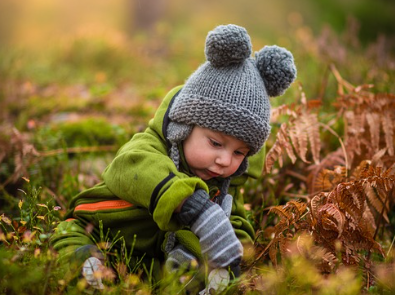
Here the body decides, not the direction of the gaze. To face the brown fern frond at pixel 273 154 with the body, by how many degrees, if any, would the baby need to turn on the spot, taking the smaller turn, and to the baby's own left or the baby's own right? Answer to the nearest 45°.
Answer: approximately 90° to the baby's own left

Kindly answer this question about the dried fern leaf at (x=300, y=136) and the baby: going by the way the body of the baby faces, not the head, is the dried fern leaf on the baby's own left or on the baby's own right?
on the baby's own left

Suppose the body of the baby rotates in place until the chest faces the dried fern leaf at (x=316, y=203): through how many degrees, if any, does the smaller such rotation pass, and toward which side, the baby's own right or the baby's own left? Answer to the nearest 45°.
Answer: approximately 45° to the baby's own left

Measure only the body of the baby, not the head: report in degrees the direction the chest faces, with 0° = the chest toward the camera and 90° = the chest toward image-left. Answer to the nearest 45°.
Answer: approximately 315°

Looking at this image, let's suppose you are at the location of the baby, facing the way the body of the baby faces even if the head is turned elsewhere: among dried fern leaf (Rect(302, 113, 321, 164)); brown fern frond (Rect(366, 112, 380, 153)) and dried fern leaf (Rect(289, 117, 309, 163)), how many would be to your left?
3

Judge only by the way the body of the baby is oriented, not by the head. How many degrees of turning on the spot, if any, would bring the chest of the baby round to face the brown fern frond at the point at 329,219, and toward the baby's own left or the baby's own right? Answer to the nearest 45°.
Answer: approximately 45° to the baby's own left

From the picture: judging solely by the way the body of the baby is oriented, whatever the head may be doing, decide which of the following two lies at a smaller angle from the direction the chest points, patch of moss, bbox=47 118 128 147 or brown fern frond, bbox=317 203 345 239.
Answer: the brown fern frond

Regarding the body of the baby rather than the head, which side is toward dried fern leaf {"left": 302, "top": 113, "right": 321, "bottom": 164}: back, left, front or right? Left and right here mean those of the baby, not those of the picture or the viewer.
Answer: left

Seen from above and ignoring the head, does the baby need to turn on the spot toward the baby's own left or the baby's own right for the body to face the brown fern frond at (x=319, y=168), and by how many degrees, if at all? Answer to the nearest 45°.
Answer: approximately 90° to the baby's own left

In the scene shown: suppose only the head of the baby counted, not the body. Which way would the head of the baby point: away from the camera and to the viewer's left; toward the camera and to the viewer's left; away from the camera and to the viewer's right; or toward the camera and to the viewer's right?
toward the camera and to the viewer's right

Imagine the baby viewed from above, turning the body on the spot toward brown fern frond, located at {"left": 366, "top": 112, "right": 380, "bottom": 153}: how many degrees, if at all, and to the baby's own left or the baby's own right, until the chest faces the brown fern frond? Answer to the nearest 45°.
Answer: approximately 90° to the baby's own left

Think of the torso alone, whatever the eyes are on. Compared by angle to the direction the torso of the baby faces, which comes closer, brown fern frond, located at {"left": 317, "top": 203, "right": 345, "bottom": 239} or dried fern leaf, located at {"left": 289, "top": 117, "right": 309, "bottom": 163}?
the brown fern frond
